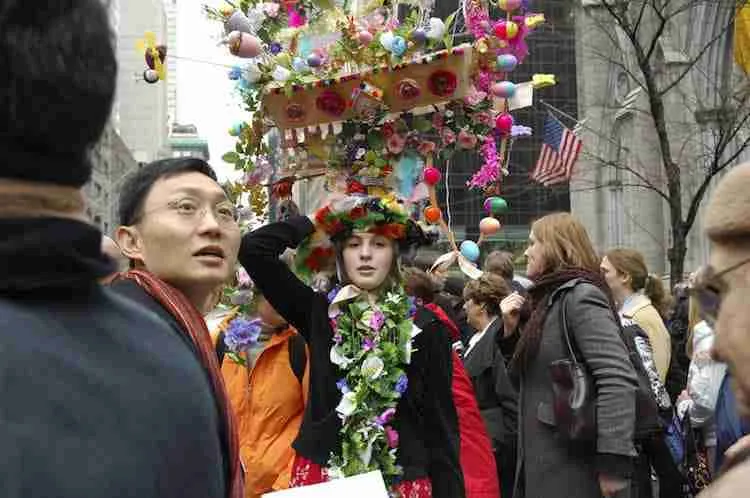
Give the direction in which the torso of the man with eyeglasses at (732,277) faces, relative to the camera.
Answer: to the viewer's left

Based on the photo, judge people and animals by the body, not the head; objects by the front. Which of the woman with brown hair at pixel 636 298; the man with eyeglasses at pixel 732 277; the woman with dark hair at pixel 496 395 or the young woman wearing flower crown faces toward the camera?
the young woman wearing flower crown

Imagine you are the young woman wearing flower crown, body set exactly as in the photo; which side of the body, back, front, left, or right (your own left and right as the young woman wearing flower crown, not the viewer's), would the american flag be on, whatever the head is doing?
back

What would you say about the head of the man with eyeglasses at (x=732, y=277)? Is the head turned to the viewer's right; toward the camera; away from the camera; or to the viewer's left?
to the viewer's left

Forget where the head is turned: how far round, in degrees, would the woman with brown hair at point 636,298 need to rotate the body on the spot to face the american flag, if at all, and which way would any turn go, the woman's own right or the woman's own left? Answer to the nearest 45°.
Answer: approximately 90° to the woman's own right

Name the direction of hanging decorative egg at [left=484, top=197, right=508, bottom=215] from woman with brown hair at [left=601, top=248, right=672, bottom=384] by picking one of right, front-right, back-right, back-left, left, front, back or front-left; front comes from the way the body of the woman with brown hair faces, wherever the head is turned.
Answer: front-left

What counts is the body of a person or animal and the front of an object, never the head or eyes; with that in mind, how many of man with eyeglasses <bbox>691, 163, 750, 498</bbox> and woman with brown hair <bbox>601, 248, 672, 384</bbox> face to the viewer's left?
2

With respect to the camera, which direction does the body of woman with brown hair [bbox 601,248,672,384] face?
to the viewer's left

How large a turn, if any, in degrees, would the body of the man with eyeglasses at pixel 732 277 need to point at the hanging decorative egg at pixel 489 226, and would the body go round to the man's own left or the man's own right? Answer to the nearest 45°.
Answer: approximately 90° to the man's own right

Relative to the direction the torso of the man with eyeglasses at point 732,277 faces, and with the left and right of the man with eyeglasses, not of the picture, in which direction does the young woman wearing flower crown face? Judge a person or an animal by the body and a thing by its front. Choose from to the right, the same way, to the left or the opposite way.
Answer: to the left

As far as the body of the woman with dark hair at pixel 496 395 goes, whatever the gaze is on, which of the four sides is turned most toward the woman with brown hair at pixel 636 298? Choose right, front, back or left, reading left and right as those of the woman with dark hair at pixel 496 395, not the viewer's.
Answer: back

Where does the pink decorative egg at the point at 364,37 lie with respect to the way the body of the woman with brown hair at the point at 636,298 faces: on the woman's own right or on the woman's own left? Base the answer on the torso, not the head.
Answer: on the woman's own left
